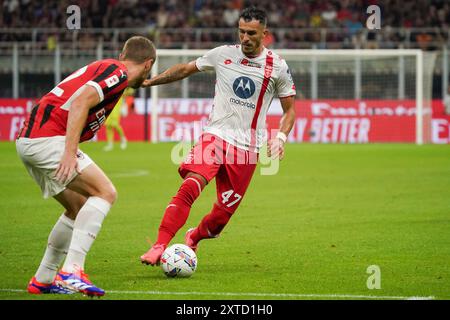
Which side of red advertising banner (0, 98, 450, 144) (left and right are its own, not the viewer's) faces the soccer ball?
front

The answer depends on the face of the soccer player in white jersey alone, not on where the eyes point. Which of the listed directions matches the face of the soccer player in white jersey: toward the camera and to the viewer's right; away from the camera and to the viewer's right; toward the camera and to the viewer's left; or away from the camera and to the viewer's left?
toward the camera and to the viewer's left

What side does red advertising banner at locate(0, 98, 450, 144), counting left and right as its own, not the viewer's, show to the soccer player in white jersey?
front

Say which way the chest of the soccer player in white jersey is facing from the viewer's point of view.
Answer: toward the camera

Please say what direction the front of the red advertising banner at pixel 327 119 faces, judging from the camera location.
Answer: facing the viewer

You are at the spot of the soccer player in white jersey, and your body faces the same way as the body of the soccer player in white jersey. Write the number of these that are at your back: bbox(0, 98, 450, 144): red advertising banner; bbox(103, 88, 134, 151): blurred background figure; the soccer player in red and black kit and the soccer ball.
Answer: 2

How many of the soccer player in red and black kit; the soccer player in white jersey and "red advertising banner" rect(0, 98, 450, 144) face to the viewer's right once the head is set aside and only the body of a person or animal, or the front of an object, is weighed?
1

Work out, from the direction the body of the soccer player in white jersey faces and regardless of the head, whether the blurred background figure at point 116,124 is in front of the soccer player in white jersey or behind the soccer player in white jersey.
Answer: behind

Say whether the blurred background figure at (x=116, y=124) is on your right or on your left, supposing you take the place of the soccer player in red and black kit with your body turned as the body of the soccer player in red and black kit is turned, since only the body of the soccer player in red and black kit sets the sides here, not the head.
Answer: on your left

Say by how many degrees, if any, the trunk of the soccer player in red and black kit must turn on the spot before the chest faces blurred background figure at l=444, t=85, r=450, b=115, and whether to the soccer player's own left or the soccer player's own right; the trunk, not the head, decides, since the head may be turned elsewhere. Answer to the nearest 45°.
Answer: approximately 45° to the soccer player's own left
